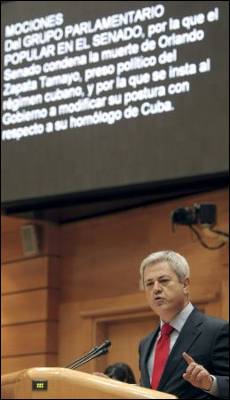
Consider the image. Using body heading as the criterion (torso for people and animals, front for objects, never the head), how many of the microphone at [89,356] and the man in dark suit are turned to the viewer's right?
1

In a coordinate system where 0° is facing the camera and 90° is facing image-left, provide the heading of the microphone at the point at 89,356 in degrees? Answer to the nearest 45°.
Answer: approximately 270°

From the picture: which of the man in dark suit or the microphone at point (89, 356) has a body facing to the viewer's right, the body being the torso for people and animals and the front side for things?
the microphone

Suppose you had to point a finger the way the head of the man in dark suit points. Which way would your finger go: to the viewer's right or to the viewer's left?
to the viewer's left

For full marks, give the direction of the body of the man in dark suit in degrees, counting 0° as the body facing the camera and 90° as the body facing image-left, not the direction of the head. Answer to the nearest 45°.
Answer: approximately 45°
